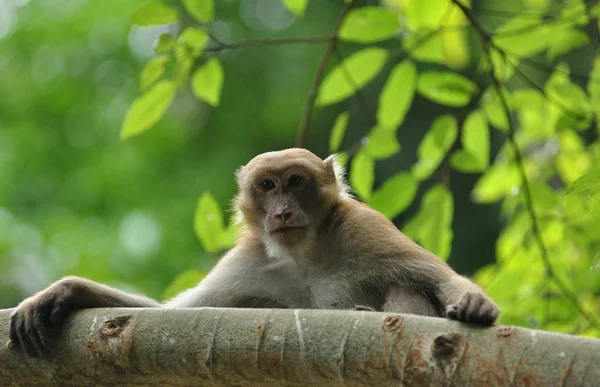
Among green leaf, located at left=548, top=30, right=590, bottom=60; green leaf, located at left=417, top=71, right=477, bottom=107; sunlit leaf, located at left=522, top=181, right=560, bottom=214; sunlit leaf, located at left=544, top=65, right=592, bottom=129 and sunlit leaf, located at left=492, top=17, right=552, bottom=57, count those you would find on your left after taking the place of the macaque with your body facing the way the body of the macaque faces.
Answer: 5

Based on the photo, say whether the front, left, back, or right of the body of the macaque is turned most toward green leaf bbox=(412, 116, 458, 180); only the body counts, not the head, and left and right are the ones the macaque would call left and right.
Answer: back

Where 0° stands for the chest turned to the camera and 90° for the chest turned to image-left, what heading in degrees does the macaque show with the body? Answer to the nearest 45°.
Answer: approximately 0°

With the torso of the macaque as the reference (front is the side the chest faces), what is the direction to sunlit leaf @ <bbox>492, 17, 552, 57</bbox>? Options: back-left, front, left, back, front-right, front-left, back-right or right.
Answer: left

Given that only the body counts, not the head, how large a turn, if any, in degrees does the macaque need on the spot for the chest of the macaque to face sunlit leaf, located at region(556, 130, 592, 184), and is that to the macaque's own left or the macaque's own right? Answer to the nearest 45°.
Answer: approximately 135° to the macaque's own left

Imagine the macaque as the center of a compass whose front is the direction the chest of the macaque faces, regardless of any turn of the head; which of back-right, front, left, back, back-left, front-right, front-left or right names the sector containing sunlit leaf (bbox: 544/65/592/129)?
left

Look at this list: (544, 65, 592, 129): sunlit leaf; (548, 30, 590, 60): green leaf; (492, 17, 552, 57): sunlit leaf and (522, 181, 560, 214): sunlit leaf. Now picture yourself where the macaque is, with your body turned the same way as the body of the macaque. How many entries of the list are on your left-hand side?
4

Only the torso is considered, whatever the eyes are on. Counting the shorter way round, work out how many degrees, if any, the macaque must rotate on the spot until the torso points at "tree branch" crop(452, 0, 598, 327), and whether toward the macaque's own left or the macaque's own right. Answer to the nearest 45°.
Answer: approximately 90° to the macaque's own left

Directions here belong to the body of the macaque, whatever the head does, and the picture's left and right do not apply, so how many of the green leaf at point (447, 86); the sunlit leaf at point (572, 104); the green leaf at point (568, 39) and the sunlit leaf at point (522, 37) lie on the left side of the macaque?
4
